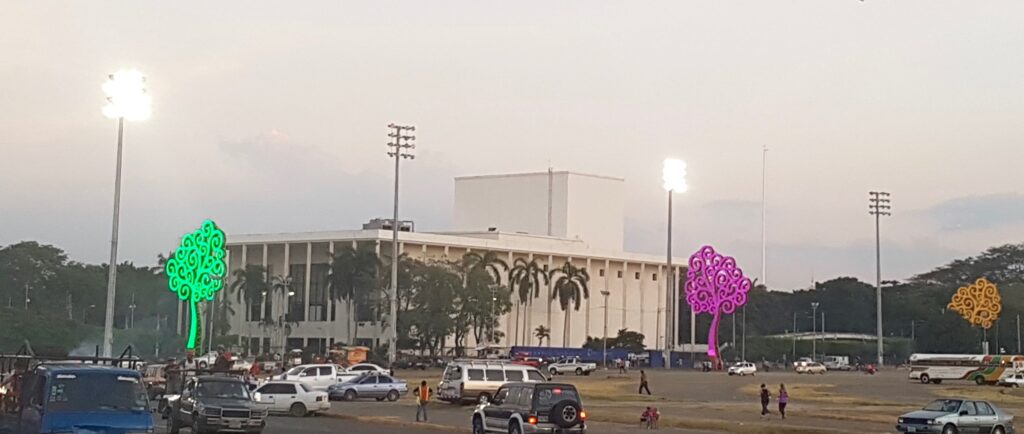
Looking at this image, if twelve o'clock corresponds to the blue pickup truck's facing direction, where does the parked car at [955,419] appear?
The parked car is roughly at 10 o'clock from the blue pickup truck.

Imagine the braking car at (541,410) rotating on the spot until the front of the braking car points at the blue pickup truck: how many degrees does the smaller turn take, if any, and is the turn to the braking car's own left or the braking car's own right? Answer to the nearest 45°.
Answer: approximately 90° to the braking car's own left

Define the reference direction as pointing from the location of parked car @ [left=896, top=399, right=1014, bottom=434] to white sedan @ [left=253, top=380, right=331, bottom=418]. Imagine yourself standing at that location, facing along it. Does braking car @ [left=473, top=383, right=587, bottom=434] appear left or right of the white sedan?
left

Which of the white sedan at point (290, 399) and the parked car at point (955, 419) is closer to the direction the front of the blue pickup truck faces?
the parked car

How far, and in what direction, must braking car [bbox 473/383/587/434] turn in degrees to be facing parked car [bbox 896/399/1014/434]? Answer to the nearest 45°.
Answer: approximately 90° to its right

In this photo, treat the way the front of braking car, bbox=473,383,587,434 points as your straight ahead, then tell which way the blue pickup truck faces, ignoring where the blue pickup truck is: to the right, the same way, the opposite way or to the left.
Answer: the opposite way

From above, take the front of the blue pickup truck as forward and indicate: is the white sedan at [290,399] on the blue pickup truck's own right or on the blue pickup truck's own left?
on the blue pickup truck's own left

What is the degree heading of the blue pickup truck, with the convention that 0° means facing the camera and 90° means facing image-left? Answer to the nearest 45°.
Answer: approximately 315°

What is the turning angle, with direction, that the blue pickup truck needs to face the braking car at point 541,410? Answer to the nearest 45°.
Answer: approximately 90° to its left

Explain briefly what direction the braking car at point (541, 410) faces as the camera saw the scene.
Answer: facing away from the viewer and to the left of the viewer
